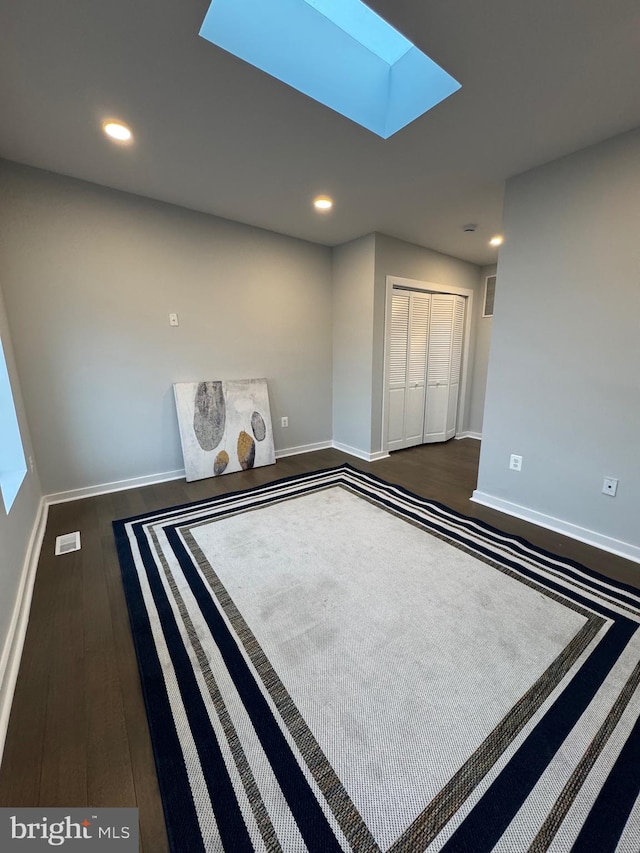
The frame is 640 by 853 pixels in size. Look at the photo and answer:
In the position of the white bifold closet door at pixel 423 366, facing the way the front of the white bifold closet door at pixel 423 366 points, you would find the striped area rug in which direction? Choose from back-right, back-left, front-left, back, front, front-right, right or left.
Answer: front-right

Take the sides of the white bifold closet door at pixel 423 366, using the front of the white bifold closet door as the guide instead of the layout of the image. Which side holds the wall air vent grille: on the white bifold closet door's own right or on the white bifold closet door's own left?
on the white bifold closet door's own left

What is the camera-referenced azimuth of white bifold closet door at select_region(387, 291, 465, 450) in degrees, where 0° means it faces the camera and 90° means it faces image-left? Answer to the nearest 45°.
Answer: approximately 315°

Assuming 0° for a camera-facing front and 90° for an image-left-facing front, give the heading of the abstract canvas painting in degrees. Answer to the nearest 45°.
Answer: approximately 315°

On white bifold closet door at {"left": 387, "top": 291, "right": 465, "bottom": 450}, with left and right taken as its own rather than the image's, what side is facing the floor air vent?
right

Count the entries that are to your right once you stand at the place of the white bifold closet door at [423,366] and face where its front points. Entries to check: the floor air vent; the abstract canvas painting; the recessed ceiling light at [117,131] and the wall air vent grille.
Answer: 3

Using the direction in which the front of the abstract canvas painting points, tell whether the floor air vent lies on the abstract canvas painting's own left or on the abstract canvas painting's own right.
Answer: on the abstract canvas painting's own right
